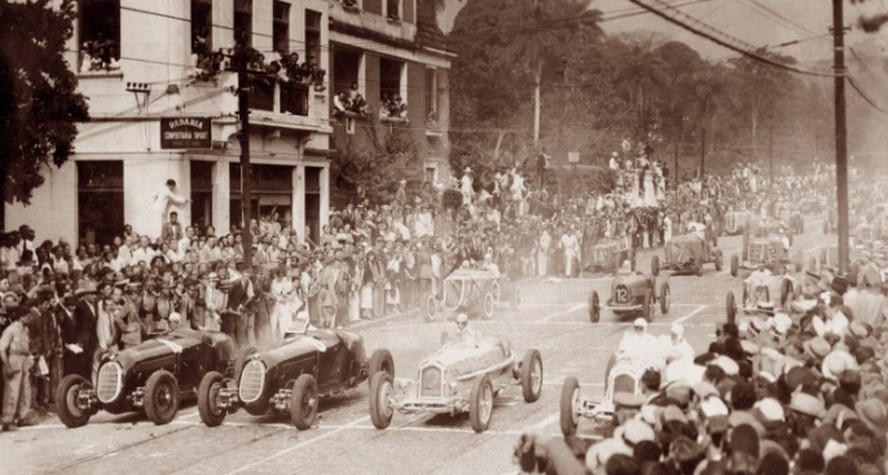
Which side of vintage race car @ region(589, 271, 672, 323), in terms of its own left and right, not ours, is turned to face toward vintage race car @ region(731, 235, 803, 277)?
back

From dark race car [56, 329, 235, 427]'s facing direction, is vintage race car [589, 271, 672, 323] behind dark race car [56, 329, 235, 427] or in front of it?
behind

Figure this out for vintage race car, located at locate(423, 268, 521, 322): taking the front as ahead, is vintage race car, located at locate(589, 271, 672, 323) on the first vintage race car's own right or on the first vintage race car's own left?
on the first vintage race car's own left

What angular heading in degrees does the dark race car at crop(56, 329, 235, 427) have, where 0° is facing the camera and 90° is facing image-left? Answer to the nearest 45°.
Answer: approximately 45°

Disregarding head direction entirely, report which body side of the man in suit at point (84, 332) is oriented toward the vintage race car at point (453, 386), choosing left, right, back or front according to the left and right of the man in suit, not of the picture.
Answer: front

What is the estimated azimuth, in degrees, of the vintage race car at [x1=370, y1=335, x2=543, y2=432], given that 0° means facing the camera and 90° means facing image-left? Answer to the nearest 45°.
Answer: approximately 45°
